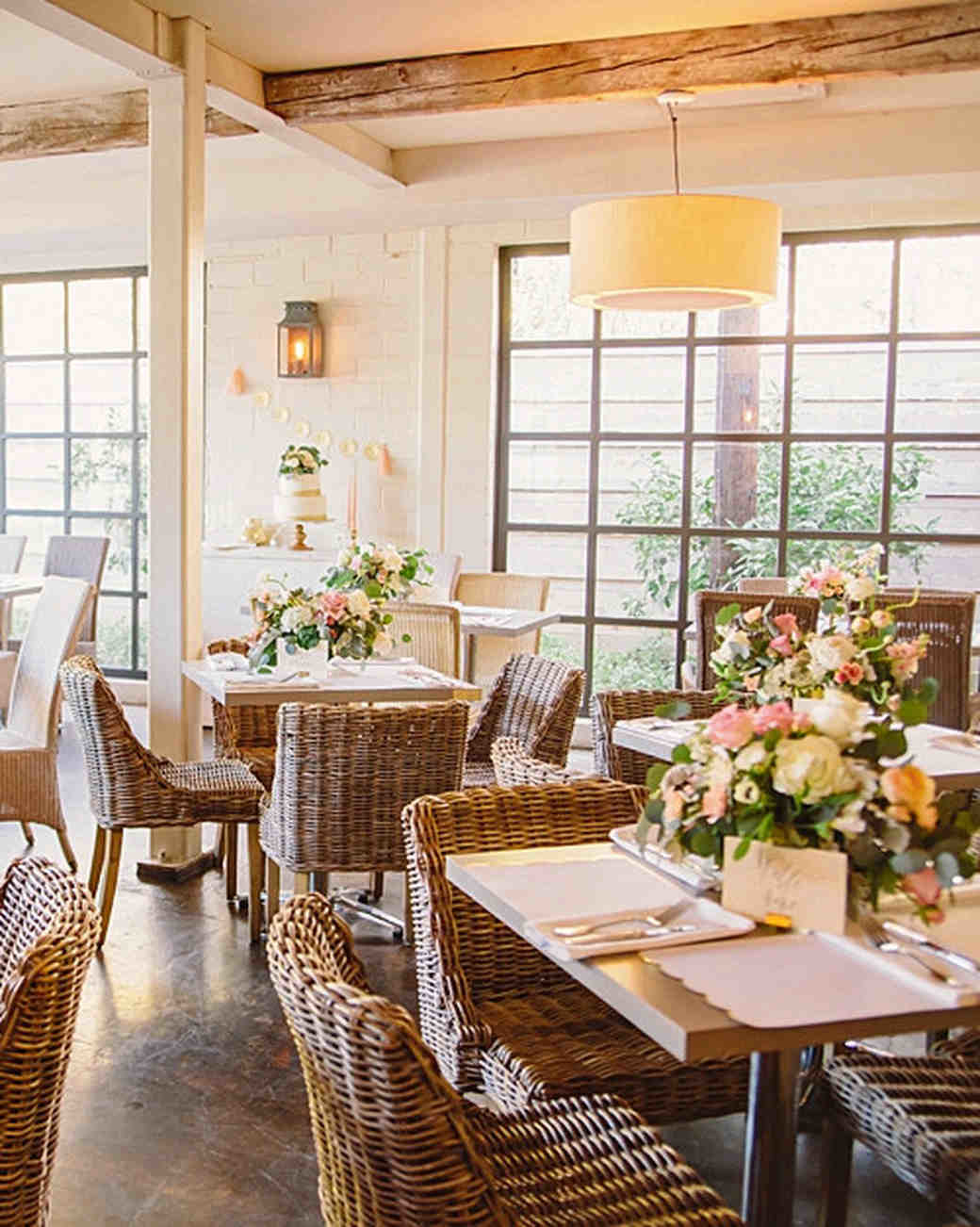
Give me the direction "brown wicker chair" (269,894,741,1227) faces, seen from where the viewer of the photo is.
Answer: facing away from the viewer and to the right of the viewer

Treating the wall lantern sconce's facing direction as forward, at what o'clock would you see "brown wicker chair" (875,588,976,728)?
The brown wicker chair is roughly at 11 o'clock from the wall lantern sconce.

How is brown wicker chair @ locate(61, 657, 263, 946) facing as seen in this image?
to the viewer's right

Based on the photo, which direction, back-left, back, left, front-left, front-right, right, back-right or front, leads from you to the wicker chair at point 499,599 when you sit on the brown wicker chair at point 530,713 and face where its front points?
back-right

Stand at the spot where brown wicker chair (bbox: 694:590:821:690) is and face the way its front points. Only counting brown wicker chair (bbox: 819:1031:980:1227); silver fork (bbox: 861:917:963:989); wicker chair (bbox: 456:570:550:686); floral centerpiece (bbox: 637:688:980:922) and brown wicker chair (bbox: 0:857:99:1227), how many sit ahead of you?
4

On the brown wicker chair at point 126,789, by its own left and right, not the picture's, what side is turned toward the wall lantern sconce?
left

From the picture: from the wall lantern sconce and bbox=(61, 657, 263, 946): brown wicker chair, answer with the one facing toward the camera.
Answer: the wall lantern sconce

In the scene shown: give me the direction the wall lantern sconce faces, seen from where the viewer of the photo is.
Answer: facing the viewer

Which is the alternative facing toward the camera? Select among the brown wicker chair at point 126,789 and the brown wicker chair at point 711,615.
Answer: the brown wicker chair at point 711,615

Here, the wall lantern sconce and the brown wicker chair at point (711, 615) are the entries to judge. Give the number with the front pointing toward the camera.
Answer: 2

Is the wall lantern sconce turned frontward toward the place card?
yes

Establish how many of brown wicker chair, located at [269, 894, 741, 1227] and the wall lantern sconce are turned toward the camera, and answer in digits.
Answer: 1

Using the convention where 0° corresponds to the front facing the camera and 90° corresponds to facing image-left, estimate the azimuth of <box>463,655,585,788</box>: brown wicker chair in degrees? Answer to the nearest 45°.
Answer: approximately 45°

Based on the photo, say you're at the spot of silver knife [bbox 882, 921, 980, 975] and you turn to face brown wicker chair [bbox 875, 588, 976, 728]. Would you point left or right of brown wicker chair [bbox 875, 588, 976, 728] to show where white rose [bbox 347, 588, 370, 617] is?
left

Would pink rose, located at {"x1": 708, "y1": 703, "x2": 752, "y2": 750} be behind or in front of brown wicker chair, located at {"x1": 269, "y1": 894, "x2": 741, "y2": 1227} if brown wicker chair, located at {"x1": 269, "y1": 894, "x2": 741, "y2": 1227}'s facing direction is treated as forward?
in front

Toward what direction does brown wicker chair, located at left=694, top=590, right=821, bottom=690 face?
toward the camera

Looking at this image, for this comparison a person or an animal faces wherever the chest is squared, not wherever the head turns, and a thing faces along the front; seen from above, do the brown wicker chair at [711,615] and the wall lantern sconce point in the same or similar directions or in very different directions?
same or similar directions
